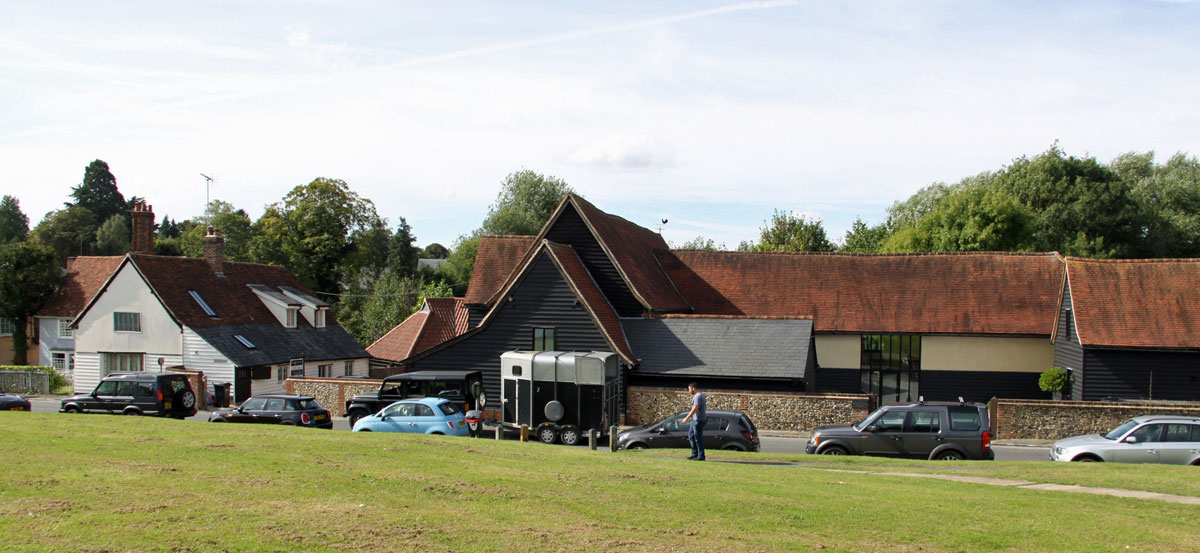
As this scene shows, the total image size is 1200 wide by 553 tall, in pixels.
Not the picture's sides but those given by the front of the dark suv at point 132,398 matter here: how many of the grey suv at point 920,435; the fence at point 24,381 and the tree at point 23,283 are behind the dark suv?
1

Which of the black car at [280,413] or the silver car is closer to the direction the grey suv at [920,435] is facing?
the black car

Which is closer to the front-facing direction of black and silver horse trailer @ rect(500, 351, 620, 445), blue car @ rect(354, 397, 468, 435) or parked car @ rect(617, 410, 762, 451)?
the blue car

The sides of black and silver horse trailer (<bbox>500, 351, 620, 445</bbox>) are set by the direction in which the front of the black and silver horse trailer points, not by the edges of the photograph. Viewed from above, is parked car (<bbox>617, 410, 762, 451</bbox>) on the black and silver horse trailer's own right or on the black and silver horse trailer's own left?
on the black and silver horse trailer's own left

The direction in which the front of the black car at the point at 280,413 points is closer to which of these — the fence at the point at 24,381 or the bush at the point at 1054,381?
the fence

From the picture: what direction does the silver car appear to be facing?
to the viewer's left

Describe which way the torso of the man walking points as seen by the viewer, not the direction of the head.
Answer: to the viewer's left

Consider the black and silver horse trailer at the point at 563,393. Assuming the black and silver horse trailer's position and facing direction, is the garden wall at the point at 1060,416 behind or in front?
behind

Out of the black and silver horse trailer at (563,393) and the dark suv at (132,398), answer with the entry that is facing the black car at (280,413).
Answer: the black and silver horse trailer

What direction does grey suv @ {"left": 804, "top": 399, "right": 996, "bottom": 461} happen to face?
to the viewer's left

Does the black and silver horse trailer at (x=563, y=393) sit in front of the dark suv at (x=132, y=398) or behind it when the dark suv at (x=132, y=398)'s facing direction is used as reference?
behind

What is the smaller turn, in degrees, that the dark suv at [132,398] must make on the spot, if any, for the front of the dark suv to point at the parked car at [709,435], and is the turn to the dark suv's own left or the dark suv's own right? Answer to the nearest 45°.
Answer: approximately 180°

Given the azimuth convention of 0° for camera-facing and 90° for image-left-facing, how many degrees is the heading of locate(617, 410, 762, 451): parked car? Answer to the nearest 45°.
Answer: approximately 90°

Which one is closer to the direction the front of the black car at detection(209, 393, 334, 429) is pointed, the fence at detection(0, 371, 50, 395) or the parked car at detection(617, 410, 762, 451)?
the fence
